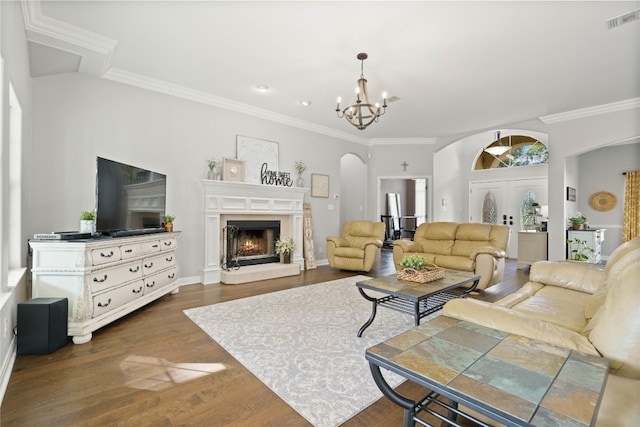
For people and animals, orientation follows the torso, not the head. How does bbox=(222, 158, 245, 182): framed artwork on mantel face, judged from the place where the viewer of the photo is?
facing the viewer and to the right of the viewer

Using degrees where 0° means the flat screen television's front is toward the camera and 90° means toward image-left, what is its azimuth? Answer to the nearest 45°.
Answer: approximately 315°

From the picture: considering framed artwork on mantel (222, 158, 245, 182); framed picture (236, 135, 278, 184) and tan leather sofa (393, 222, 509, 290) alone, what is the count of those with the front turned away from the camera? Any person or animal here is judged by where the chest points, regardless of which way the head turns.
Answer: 0

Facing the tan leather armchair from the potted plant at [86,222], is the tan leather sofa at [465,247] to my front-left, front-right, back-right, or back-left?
front-right

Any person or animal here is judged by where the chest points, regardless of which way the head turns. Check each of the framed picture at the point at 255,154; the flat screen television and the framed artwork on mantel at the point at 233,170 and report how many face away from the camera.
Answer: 0

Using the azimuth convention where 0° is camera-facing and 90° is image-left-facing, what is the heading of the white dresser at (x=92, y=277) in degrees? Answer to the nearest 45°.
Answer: approximately 315°

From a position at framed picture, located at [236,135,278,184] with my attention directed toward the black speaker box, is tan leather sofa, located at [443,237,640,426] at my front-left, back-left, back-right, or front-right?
front-left

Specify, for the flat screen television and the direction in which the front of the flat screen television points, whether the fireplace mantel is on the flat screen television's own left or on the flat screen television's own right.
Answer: on the flat screen television's own left

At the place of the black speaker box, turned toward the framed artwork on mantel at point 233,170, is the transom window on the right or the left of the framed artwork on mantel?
right

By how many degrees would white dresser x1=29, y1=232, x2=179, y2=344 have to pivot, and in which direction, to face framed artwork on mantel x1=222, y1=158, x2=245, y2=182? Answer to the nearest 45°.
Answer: approximately 90° to its left

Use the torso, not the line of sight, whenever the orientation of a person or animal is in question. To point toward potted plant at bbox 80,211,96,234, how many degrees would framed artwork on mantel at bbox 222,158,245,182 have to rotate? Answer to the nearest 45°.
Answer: approximately 90° to its right

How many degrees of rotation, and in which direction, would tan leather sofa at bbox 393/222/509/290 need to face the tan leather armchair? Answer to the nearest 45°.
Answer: approximately 45° to its right

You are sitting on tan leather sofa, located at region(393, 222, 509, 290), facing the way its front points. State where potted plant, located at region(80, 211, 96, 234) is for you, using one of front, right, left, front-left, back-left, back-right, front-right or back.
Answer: front

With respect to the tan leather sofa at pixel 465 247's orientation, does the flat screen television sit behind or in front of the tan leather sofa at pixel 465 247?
in front

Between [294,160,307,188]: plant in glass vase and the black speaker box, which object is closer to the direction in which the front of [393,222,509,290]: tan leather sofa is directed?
the black speaker box

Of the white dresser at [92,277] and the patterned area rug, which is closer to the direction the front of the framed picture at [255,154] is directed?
the patterned area rug

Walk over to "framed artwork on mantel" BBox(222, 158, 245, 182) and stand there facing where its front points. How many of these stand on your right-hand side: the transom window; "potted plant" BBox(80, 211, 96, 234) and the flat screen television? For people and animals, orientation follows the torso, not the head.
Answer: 2

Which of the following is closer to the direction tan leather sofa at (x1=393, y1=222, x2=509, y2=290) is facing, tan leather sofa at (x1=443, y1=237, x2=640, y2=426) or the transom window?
the tan leather sofa

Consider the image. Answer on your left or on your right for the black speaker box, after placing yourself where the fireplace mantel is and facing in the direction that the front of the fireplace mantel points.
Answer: on your right

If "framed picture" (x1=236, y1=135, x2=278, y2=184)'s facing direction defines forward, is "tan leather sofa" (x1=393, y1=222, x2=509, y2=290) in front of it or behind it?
in front
